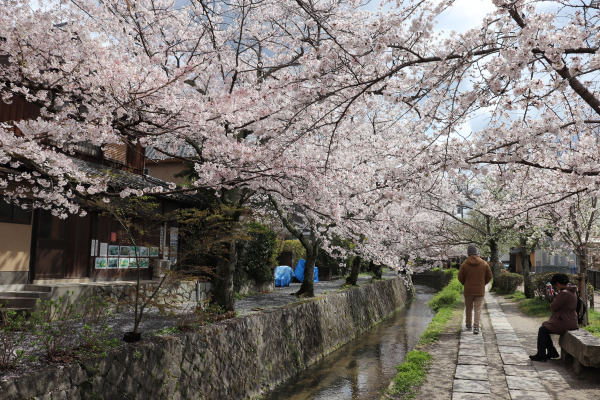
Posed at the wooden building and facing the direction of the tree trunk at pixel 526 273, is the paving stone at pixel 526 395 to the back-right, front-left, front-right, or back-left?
front-right

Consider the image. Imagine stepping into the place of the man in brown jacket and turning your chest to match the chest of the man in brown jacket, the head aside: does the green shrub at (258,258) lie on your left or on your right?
on your left

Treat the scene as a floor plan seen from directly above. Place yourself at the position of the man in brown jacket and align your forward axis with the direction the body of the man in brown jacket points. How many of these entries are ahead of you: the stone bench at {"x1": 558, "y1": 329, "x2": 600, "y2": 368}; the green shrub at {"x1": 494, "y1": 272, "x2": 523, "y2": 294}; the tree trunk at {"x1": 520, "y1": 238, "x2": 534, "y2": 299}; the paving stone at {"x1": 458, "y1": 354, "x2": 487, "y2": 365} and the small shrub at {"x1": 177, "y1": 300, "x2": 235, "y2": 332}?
2

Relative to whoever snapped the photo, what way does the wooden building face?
facing the viewer and to the right of the viewer

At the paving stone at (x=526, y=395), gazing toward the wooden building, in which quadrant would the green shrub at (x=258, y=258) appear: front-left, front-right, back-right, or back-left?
front-right

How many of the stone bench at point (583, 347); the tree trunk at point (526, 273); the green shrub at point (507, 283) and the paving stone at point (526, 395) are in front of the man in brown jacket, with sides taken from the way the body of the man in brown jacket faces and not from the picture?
2

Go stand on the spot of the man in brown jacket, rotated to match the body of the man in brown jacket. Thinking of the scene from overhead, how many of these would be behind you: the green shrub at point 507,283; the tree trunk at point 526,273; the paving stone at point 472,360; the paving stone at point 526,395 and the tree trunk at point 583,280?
2

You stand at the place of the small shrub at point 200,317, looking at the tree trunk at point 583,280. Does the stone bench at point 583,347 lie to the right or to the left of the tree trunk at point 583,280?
right

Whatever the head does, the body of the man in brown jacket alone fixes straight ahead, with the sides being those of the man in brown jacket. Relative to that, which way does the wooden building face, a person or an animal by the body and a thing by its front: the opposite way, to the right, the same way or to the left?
to the right

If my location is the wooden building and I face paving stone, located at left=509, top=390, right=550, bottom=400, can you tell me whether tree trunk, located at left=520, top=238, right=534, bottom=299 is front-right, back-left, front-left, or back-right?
front-left

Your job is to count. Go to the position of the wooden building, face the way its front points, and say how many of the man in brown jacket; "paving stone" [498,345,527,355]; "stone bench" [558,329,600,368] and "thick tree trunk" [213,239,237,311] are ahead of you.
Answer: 4

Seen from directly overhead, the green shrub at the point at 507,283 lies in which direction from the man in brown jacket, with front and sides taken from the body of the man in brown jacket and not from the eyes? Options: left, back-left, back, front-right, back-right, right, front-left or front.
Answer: front

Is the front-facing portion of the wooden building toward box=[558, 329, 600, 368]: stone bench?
yes

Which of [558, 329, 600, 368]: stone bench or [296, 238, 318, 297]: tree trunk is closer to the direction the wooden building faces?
the stone bench

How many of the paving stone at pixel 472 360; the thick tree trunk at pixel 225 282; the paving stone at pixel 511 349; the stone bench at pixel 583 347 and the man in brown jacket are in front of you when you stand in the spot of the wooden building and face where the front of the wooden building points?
5

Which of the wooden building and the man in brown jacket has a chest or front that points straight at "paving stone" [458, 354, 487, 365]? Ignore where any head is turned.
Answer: the wooden building

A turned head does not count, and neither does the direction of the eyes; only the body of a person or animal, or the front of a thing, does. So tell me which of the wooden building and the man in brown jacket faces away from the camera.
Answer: the man in brown jacket
